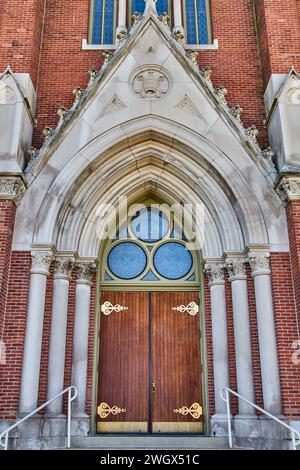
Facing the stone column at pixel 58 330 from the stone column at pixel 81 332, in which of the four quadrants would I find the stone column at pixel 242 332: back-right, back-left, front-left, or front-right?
back-left

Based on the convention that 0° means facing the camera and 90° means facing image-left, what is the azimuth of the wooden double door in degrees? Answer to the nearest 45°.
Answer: approximately 0°

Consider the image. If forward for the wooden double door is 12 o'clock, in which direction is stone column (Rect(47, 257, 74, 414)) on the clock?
The stone column is roughly at 2 o'clock from the wooden double door.

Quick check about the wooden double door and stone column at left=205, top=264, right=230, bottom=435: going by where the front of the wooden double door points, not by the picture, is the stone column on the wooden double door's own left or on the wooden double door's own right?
on the wooden double door's own left

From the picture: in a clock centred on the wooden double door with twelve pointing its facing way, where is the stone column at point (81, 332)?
The stone column is roughly at 2 o'clock from the wooden double door.

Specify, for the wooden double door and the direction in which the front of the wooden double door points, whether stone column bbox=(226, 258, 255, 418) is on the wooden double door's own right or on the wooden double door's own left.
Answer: on the wooden double door's own left

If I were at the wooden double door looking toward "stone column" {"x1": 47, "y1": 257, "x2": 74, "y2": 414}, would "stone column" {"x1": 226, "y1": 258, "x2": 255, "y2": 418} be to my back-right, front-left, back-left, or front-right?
back-left
